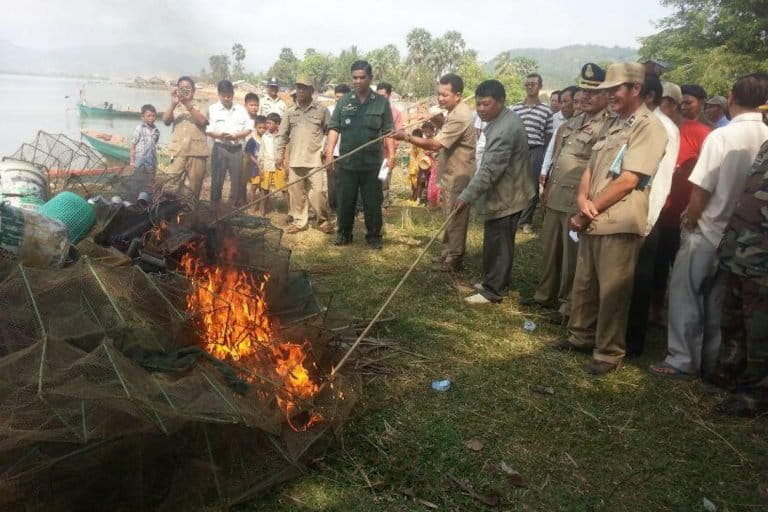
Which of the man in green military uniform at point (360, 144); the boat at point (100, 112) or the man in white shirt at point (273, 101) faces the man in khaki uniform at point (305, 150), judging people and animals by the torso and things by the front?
the man in white shirt

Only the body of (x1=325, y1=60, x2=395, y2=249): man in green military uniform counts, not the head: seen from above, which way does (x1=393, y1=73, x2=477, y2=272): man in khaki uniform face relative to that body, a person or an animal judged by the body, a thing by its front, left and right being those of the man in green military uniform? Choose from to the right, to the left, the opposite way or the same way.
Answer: to the right

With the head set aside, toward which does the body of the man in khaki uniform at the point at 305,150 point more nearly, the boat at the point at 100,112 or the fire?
the fire

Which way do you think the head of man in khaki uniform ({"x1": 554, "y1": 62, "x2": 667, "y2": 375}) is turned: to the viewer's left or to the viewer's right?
to the viewer's left

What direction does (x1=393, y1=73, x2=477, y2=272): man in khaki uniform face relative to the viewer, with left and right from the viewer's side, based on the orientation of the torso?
facing to the left of the viewer

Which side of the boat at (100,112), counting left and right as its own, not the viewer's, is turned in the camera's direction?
left

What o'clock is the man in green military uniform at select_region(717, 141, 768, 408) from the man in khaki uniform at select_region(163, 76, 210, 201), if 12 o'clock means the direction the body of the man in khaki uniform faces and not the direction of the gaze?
The man in green military uniform is roughly at 11 o'clock from the man in khaki uniform.

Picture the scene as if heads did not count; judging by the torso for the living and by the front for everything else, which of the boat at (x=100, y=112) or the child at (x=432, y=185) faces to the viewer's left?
the boat

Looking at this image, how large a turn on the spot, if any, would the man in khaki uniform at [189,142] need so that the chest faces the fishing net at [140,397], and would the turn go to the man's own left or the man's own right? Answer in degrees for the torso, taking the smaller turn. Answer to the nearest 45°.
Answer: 0° — they already face it

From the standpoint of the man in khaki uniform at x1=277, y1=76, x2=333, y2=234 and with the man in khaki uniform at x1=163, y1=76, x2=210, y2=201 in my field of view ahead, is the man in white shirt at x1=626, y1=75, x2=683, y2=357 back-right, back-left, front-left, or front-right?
back-left

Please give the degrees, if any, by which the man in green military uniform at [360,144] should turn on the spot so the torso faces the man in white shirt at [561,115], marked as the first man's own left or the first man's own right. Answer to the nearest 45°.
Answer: approximately 90° to the first man's own left

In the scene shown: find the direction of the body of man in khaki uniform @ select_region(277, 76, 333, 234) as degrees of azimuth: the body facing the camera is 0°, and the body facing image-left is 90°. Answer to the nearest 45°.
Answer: approximately 0°
